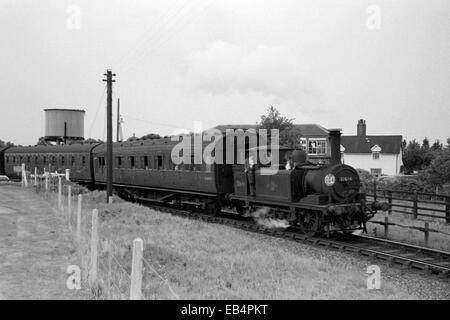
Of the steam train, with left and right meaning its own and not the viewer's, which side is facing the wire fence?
right

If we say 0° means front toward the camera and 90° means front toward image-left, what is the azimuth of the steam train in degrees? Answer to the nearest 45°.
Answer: approximately 315°

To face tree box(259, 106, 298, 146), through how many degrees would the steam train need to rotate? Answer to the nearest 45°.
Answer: approximately 135° to its left

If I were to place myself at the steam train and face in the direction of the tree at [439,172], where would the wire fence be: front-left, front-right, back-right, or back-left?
back-right

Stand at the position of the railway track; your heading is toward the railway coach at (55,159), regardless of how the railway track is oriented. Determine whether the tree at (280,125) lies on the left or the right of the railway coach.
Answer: right

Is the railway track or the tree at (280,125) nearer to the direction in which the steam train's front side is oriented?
the railway track

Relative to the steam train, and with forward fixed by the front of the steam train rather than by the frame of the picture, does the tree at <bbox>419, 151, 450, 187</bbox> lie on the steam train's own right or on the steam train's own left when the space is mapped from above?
on the steam train's own left

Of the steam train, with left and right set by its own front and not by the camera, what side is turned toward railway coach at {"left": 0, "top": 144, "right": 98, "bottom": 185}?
back
